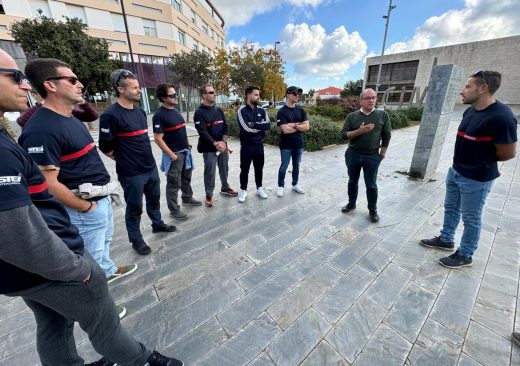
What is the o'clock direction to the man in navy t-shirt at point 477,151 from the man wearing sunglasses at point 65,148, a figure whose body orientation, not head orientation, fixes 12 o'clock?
The man in navy t-shirt is roughly at 1 o'clock from the man wearing sunglasses.

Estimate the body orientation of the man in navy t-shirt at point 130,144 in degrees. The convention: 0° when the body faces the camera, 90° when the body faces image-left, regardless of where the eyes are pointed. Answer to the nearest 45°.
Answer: approximately 315°

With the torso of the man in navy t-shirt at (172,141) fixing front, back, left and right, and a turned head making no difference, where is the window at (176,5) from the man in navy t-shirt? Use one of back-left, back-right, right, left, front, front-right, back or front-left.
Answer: back-left

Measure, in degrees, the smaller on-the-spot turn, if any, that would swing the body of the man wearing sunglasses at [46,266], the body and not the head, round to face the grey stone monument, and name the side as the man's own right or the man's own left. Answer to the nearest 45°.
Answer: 0° — they already face it

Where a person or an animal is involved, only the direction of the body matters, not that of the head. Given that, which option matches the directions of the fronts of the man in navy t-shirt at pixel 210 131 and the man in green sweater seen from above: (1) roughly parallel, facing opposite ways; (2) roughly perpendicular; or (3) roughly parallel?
roughly perpendicular

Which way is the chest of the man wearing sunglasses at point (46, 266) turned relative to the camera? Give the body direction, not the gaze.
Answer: to the viewer's right

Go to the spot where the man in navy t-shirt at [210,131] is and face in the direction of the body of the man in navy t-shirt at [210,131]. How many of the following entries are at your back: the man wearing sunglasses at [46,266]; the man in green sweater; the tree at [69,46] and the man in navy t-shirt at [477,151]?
1

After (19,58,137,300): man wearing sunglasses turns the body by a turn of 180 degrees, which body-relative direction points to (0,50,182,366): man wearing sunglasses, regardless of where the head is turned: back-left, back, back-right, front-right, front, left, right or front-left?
left

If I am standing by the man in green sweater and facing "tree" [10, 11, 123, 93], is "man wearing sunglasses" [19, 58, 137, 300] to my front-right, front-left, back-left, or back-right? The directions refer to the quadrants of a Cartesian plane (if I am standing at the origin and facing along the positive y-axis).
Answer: front-left

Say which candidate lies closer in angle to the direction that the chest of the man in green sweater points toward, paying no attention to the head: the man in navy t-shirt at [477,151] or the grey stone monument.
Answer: the man in navy t-shirt

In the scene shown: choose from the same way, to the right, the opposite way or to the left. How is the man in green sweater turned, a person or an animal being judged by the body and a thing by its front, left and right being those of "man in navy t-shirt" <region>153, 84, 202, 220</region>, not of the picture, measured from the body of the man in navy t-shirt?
to the right

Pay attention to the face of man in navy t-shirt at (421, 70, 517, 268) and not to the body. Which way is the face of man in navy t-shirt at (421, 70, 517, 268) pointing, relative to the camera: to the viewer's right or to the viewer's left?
to the viewer's left

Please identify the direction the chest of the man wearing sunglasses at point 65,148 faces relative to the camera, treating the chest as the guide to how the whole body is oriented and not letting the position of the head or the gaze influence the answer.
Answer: to the viewer's right

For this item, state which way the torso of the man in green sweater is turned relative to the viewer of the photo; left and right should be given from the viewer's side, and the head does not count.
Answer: facing the viewer

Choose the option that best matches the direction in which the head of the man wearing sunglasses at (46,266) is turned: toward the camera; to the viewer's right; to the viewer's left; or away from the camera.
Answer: to the viewer's right
